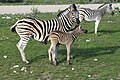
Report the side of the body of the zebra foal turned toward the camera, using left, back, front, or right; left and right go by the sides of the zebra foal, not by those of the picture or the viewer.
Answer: right

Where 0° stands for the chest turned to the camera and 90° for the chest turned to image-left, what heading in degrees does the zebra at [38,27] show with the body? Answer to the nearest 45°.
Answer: approximately 270°

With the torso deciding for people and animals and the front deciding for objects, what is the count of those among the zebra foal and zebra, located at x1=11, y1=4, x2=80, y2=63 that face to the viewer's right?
2

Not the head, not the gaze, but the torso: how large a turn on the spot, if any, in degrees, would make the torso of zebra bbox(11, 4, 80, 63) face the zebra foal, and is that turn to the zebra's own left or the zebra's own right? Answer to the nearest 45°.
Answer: approximately 45° to the zebra's own right
